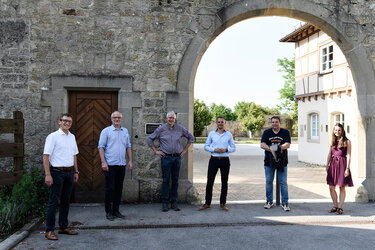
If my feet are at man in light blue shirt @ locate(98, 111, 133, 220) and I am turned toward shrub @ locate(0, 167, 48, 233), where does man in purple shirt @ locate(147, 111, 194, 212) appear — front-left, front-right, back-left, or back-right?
back-right

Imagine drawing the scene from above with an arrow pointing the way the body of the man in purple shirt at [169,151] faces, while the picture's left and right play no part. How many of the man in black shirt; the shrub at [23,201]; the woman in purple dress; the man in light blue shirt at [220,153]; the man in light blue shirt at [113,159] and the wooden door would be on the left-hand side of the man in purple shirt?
3

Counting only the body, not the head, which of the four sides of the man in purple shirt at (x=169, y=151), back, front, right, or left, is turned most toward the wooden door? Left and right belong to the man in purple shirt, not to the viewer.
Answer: right

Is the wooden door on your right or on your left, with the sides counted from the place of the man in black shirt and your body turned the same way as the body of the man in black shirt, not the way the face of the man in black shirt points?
on your right

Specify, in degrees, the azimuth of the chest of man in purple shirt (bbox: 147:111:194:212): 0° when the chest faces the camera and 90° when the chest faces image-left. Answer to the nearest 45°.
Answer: approximately 0°

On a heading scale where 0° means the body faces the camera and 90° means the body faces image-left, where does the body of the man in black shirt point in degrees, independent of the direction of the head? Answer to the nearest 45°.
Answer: approximately 0°

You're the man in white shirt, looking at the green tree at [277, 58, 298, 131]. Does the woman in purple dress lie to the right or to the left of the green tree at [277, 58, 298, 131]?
right
